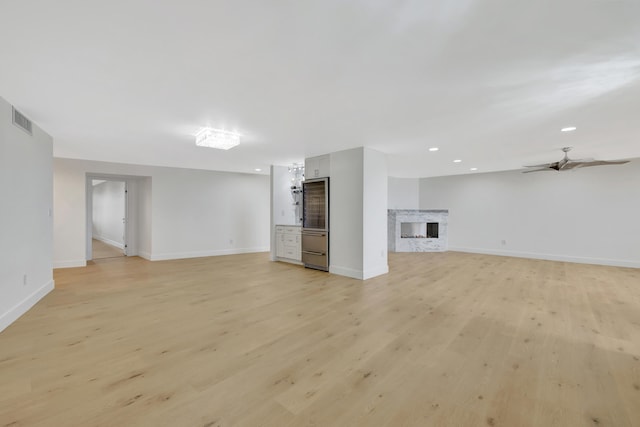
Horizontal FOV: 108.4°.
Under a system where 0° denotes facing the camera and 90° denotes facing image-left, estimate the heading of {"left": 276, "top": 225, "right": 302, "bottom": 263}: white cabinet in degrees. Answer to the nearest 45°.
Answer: approximately 45°

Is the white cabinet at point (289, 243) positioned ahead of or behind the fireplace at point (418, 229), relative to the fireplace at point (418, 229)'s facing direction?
ahead

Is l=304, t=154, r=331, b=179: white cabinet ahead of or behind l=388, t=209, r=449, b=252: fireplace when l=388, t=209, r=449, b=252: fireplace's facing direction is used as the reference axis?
ahead

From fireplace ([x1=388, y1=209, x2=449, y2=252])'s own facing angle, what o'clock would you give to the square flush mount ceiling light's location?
The square flush mount ceiling light is roughly at 1 o'clock from the fireplace.

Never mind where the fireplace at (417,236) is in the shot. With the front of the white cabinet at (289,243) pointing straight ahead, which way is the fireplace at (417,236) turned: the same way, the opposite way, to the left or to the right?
the same way

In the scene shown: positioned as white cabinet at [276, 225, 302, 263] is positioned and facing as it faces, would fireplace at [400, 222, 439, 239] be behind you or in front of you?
behind

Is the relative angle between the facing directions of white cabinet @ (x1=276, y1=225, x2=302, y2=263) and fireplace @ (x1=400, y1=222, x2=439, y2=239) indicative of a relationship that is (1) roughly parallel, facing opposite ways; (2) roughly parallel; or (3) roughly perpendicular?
roughly parallel

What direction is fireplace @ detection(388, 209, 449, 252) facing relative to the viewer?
toward the camera
